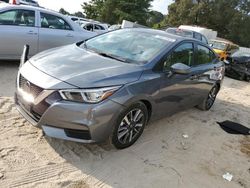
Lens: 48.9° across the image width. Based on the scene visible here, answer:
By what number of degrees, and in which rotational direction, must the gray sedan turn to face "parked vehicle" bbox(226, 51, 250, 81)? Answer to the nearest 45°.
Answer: approximately 180°

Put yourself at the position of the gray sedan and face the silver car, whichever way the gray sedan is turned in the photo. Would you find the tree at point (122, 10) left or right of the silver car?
right

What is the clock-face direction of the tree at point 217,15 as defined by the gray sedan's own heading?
The tree is roughly at 5 o'clock from the gray sedan.

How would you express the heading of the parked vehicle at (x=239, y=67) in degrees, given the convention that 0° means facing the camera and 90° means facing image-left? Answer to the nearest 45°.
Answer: approximately 45°

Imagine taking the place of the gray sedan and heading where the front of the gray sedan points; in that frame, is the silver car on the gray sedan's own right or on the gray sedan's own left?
on the gray sedan's own right

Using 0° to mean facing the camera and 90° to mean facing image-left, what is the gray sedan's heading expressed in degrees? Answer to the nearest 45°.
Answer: approximately 45°

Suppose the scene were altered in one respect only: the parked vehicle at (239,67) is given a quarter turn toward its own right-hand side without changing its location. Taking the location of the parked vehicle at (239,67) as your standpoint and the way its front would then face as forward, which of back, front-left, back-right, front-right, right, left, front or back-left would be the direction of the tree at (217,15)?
front-right
